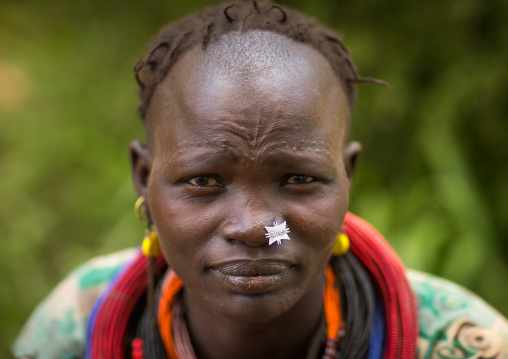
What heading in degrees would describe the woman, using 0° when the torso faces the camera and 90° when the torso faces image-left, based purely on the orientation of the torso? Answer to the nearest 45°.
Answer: approximately 0°
